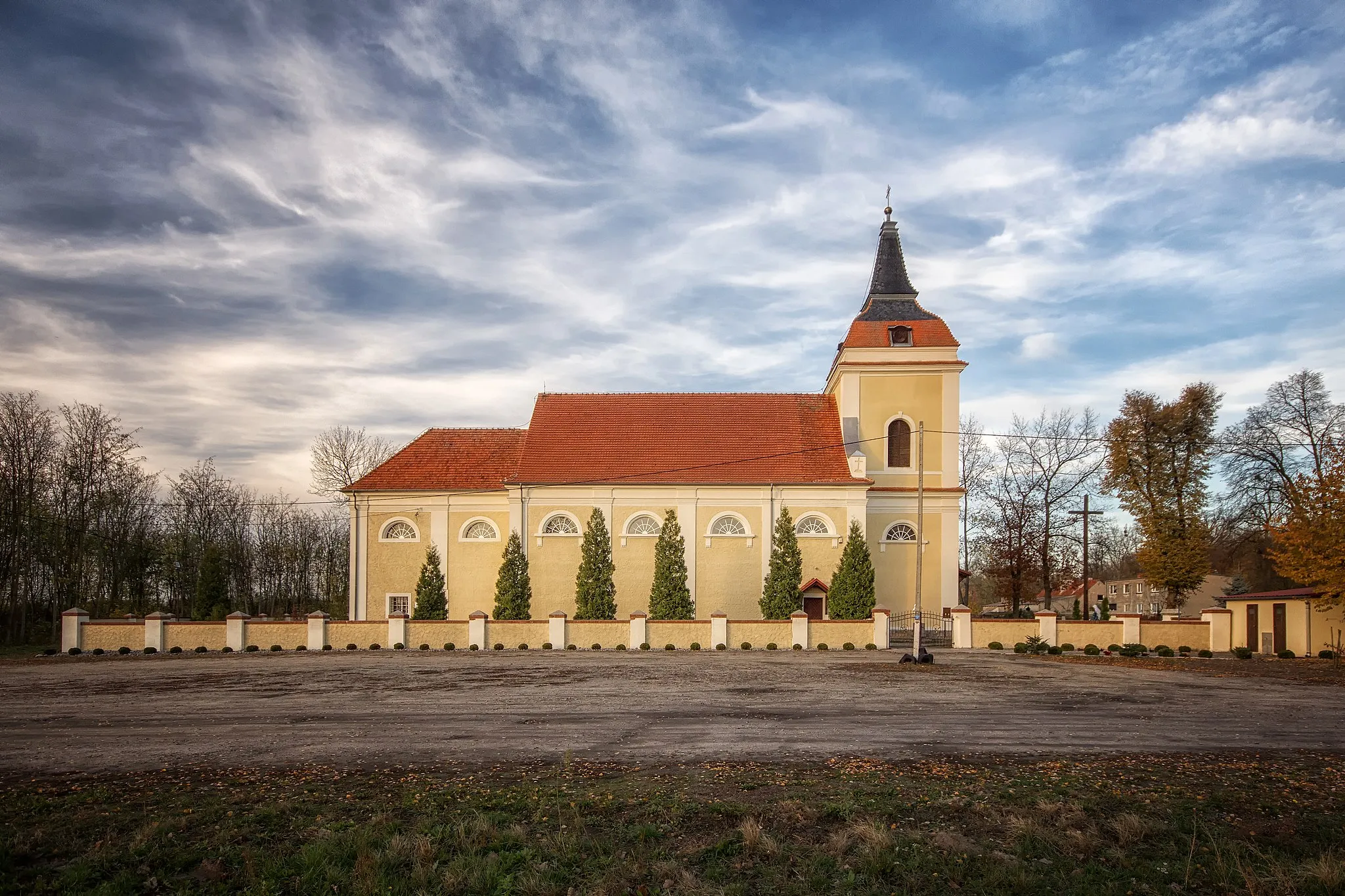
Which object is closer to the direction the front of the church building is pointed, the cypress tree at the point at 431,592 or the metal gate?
the metal gate

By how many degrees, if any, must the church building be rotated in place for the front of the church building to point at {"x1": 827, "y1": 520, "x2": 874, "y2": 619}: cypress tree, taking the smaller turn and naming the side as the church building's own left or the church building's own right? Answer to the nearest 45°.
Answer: approximately 45° to the church building's own right

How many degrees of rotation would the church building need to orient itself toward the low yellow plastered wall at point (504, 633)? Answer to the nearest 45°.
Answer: approximately 135° to its right

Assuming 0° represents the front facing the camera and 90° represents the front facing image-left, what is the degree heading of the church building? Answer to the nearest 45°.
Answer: approximately 270°

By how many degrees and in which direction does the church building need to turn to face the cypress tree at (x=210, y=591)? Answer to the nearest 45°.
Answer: approximately 180°

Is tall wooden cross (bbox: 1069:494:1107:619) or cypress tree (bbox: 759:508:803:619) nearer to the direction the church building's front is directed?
the tall wooden cross
